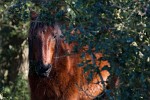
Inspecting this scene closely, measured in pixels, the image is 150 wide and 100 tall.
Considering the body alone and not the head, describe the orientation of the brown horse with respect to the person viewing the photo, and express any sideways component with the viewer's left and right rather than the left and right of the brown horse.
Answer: facing the viewer and to the left of the viewer
